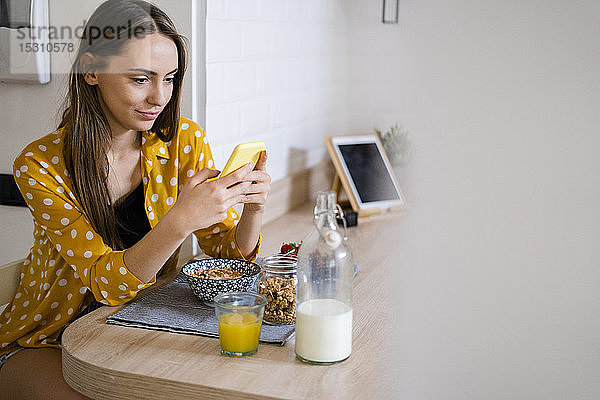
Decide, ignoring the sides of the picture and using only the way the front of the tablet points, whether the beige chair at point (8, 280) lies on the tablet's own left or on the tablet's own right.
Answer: on the tablet's own right

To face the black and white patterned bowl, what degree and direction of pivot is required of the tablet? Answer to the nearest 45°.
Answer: approximately 45° to its right

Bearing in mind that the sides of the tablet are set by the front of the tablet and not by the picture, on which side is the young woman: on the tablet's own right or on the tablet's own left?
on the tablet's own right

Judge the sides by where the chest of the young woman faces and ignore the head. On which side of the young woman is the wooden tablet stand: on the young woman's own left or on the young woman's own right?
on the young woman's own left

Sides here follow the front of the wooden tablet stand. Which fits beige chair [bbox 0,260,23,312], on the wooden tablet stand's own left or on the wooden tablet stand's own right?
on the wooden tablet stand's own right

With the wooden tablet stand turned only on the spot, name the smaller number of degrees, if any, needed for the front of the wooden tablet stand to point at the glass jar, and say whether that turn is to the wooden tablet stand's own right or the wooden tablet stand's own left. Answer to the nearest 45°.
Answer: approximately 45° to the wooden tablet stand's own right
